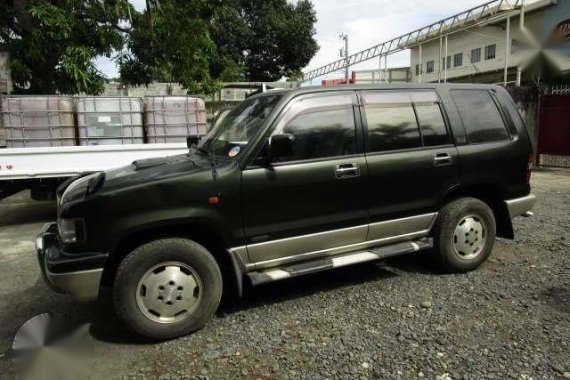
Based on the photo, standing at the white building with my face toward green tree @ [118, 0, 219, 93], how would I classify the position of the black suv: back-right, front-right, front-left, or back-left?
front-left

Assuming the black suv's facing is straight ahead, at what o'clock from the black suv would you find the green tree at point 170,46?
The green tree is roughly at 4 o'clock from the black suv.

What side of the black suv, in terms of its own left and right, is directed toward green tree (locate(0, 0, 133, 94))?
right

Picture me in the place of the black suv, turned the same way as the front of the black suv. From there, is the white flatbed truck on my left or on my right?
on my right

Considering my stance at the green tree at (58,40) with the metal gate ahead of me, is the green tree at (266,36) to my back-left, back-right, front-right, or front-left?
front-left

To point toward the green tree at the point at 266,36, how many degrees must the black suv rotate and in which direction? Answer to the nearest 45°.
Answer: approximately 135° to its right

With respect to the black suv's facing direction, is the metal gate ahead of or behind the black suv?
behind
